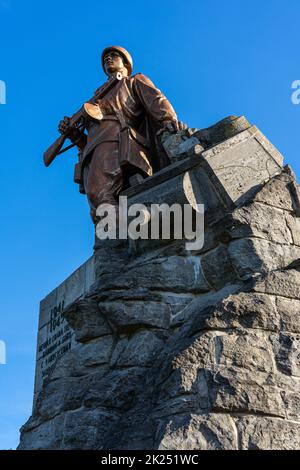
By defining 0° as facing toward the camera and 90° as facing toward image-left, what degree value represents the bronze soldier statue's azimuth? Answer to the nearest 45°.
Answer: approximately 45°
